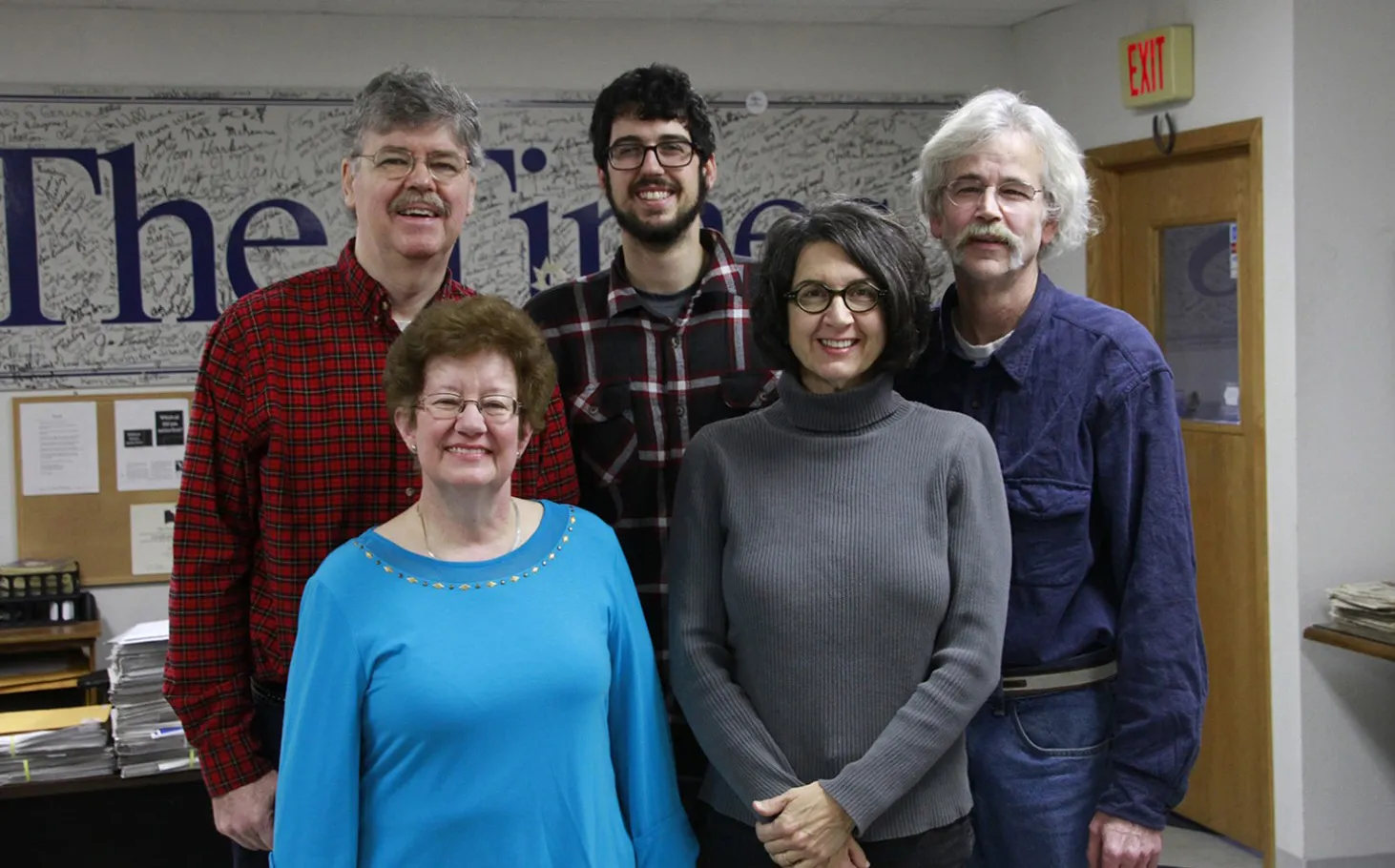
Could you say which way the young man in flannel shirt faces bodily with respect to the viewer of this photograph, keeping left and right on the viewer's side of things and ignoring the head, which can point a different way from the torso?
facing the viewer

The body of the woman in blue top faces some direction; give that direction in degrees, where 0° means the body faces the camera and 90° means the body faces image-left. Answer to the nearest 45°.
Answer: approximately 0°

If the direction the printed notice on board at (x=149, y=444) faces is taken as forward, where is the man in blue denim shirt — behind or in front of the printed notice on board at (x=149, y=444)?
in front

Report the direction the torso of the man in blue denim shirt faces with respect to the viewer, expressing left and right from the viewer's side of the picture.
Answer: facing the viewer and to the left of the viewer

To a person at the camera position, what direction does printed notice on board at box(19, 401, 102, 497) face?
facing the viewer

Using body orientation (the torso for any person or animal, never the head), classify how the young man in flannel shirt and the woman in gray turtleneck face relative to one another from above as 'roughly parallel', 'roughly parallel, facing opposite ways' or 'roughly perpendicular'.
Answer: roughly parallel

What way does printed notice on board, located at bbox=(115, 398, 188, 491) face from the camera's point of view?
toward the camera

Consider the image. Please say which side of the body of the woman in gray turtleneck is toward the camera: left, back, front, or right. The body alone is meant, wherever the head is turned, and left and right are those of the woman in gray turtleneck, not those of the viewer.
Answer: front

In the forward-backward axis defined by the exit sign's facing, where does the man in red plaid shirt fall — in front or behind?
in front

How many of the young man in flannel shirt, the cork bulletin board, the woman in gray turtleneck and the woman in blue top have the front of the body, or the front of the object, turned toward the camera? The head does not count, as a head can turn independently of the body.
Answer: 4

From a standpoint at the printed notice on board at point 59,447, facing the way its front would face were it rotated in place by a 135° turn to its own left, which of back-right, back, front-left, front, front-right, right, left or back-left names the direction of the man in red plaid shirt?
back-right

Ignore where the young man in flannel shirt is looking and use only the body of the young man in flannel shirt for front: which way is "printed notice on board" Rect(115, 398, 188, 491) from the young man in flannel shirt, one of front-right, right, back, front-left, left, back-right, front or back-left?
back-right

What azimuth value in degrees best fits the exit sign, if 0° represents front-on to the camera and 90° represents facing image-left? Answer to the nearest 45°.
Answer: approximately 45°

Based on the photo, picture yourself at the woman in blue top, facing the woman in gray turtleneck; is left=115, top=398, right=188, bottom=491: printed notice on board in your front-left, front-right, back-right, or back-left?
back-left

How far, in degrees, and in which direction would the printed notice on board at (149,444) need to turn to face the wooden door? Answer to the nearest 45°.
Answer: approximately 45° to its left

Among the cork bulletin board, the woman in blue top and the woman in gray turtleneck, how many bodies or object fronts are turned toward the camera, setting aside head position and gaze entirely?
3

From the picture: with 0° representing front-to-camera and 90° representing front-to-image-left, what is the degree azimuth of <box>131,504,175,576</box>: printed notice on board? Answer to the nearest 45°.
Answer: approximately 0°

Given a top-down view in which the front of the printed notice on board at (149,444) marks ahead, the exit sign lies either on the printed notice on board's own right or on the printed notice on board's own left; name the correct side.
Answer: on the printed notice on board's own left
